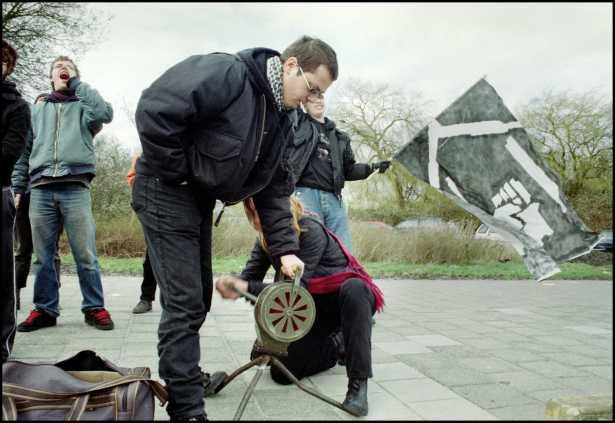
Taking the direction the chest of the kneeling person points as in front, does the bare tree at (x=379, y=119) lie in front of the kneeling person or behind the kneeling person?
behind

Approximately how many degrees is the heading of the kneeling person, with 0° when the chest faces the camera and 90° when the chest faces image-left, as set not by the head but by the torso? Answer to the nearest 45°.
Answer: approximately 45°

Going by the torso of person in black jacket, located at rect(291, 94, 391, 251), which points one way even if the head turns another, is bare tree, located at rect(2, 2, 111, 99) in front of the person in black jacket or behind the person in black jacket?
behind

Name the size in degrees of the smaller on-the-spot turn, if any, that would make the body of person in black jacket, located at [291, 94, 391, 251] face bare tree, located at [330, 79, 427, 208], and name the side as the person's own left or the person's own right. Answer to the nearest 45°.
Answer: approximately 180°

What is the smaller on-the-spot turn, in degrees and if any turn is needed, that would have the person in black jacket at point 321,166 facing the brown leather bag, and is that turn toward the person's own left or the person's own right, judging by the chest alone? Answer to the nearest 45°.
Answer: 0° — they already face it

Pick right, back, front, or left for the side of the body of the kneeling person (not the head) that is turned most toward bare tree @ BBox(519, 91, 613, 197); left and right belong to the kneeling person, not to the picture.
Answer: back

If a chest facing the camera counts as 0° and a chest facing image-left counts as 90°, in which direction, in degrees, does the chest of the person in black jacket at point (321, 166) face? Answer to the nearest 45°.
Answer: approximately 0°

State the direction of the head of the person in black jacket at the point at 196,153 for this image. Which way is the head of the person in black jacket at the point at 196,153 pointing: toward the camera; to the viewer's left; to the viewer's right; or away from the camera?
to the viewer's right

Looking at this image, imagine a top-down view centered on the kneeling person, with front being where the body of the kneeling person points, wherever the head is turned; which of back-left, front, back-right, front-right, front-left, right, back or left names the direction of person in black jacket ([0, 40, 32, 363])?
front-right
